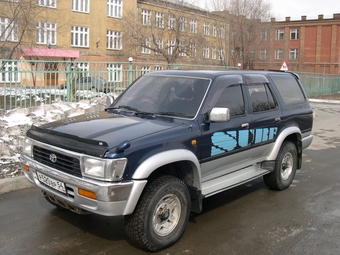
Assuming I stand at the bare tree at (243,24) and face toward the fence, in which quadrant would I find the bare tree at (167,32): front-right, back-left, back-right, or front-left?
front-right

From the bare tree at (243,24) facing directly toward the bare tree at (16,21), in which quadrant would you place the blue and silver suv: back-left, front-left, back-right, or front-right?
front-left

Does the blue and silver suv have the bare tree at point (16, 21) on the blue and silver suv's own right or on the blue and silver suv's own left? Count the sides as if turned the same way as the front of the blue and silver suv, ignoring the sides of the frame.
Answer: on the blue and silver suv's own right

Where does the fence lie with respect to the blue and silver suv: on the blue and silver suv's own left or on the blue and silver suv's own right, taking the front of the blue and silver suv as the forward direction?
on the blue and silver suv's own right

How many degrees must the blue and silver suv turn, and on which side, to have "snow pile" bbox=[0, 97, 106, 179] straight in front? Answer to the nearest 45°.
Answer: approximately 90° to its right

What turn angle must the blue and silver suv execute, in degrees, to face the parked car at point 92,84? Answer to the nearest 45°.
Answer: approximately 135° to its right

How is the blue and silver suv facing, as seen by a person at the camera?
facing the viewer and to the left of the viewer
